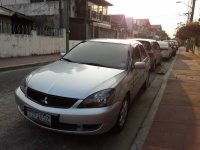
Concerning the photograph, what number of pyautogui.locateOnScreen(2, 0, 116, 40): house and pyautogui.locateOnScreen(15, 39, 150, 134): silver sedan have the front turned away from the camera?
0

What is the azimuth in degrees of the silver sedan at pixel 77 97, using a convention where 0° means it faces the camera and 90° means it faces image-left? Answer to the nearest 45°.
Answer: approximately 45°

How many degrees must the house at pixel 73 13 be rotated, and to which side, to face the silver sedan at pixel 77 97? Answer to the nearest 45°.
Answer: approximately 45° to its right

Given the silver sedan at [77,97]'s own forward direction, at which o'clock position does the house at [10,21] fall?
The house is roughly at 4 o'clock from the silver sedan.

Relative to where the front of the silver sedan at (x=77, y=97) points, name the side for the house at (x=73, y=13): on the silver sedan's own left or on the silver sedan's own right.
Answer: on the silver sedan's own right

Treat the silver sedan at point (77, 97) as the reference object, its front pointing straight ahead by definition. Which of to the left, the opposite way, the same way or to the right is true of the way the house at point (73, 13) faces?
to the left
